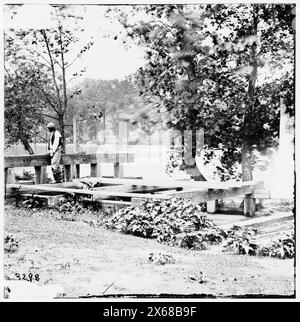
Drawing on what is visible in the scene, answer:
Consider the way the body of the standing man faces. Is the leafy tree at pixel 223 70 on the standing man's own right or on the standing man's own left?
on the standing man's own left

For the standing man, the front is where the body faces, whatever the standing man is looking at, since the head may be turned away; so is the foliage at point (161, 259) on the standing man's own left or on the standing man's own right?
on the standing man's own left

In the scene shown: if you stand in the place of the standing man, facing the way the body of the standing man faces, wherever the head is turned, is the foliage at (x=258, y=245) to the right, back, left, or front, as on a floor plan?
left

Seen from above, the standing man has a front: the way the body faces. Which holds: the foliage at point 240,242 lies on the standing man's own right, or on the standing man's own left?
on the standing man's own left

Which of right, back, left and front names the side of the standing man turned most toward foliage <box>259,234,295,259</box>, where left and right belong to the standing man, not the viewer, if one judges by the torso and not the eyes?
left

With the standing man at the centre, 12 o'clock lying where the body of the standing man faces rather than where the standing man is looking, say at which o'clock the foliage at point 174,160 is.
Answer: The foliage is roughly at 6 o'clock from the standing man.

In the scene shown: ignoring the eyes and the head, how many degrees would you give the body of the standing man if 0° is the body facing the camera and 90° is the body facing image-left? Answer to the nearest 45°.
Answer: approximately 45°
